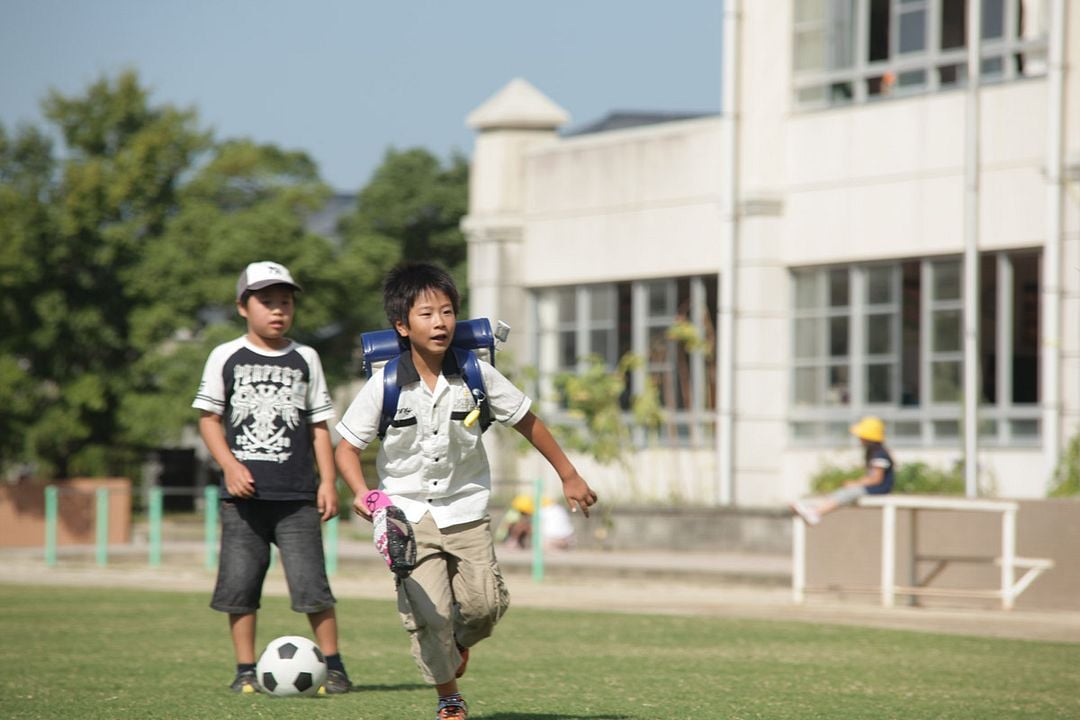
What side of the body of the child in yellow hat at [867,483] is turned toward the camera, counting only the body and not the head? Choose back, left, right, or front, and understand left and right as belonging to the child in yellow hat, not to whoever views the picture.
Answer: left

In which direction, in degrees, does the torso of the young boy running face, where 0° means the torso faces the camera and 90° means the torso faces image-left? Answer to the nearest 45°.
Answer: approximately 0°

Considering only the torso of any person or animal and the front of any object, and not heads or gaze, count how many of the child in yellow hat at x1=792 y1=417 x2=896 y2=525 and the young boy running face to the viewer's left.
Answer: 1

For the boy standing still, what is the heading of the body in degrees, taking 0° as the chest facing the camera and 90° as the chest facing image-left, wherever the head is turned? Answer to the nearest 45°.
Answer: approximately 0°

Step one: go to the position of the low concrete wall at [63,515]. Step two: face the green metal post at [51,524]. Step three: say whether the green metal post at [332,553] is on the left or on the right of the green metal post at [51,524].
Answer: left

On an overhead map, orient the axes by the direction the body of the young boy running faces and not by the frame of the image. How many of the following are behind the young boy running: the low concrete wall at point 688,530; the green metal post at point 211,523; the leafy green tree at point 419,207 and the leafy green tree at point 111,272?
4

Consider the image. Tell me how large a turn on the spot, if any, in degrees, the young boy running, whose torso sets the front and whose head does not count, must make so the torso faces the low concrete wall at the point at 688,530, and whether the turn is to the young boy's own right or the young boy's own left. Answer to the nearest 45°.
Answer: approximately 180°

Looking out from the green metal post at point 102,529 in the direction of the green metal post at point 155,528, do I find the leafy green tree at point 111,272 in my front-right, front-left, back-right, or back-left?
back-left

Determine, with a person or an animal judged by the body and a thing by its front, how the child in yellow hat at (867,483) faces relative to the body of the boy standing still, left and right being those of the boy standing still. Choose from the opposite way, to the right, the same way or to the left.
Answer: to the right

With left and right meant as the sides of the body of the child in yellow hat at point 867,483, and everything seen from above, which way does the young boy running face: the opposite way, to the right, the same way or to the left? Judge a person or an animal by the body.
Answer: to the left

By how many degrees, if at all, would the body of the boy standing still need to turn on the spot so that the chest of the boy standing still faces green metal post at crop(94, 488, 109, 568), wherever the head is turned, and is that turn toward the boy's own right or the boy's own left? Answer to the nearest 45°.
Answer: approximately 180°

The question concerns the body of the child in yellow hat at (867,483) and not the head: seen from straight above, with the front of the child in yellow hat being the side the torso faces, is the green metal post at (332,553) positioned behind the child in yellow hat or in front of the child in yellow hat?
in front
